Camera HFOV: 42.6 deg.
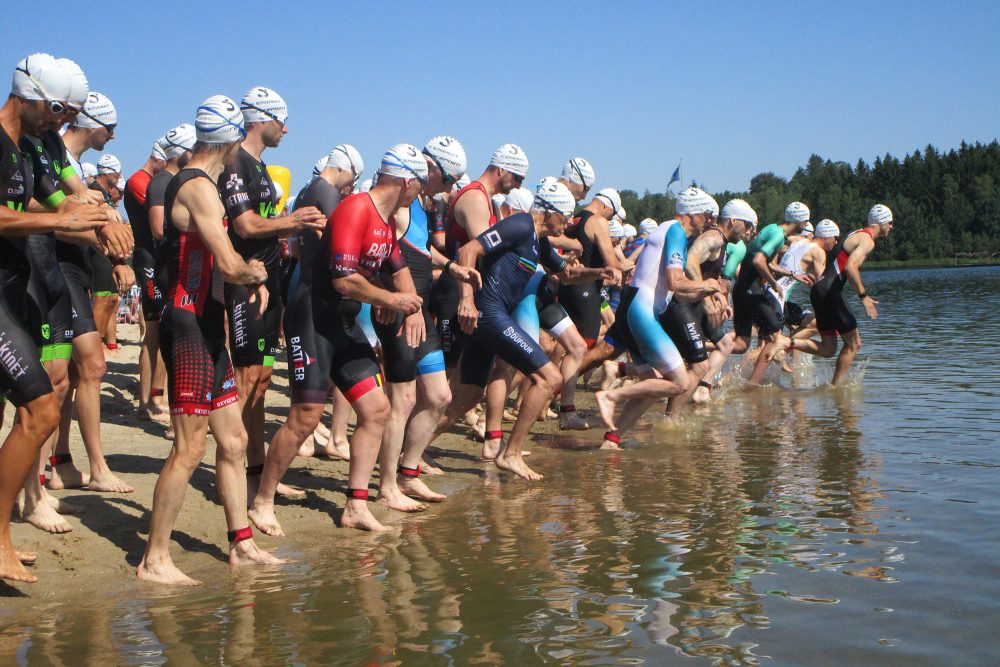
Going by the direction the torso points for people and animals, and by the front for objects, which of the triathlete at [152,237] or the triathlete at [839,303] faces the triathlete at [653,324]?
the triathlete at [152,237]

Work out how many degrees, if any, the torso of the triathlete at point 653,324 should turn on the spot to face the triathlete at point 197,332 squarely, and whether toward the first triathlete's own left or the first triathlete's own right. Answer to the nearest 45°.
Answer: approximately 135° to the first triathlete's own right

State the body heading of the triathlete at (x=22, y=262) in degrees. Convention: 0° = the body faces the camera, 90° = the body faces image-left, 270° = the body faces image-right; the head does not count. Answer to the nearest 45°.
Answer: approximately 270°

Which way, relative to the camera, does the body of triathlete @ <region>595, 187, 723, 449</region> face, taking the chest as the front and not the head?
to the viewer's right

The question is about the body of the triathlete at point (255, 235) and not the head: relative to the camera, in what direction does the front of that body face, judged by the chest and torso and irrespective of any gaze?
to the viewer's right

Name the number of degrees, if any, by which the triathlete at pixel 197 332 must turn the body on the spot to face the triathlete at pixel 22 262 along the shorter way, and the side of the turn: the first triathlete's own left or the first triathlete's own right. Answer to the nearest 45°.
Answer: approximately 180°

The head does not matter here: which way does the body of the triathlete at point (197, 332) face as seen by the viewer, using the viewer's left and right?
facing to the right of the viewer

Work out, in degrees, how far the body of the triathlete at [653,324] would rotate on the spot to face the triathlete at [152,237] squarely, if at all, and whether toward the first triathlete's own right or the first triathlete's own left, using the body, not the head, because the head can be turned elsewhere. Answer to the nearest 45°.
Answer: approximately 180°

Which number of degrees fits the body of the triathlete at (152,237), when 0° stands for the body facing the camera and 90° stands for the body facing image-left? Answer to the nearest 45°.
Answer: approximately 270°
